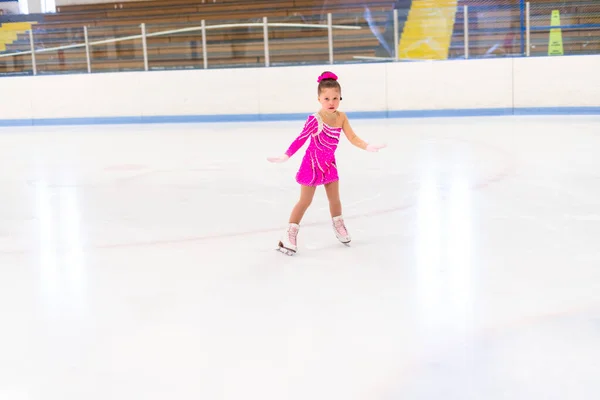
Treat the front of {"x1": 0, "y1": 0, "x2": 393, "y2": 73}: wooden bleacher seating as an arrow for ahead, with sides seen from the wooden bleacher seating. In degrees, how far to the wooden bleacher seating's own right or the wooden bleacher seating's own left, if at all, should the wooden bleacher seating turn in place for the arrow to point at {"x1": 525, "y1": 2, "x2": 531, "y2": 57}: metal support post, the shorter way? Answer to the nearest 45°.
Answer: approximately 90° to the wooden bleacher seating's own left

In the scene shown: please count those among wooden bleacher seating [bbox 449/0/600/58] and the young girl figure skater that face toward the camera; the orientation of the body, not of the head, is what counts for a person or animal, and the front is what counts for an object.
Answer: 2

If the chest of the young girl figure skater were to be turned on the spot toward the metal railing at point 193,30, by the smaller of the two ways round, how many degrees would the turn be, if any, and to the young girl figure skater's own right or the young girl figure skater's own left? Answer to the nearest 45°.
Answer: approximately 180°

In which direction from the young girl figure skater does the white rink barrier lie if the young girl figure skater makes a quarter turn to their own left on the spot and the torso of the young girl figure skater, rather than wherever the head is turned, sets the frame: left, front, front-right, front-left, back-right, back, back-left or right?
left

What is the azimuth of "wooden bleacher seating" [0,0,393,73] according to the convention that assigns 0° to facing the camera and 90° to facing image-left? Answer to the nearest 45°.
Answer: approximately 0°

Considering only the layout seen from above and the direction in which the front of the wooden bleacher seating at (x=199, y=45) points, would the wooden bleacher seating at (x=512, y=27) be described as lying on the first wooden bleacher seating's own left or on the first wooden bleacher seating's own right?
on the first wooden bleacher seating's own left

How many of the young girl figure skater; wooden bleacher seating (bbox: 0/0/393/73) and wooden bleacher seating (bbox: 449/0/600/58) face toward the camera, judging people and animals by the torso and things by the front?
3

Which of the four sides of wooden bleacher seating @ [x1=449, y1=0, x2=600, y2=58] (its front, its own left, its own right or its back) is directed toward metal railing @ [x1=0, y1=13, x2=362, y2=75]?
right

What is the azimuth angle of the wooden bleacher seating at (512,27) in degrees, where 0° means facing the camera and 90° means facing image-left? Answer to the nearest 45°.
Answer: approximately 0°

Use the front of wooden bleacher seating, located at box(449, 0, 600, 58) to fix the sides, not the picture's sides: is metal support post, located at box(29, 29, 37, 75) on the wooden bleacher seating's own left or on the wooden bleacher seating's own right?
on the wooden bleacher seating's own right

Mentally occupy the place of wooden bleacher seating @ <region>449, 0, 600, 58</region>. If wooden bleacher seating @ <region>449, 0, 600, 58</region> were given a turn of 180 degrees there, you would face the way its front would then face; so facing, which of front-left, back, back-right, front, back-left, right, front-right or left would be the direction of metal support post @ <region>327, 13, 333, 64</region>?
left
